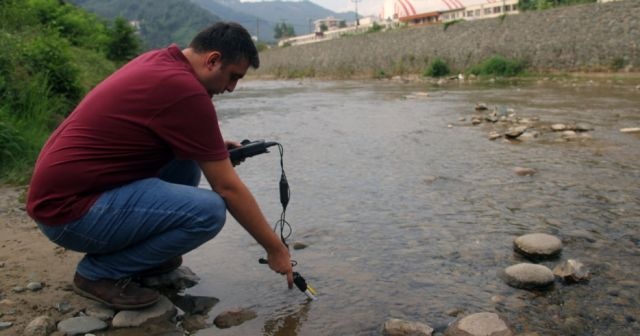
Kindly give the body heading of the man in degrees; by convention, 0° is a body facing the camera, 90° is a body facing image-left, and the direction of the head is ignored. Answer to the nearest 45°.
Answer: approximately 270°

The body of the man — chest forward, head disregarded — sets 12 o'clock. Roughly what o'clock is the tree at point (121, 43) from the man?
The tree is roughly at 9 o'clock from the man.

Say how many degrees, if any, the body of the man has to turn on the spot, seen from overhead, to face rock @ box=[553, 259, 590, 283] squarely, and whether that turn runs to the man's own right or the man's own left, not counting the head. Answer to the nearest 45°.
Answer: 0° — they already face it

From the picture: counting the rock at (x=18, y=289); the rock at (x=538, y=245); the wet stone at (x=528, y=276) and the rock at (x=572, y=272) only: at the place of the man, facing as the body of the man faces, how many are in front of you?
3

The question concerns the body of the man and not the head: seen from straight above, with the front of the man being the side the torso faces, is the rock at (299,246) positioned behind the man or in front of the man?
in front

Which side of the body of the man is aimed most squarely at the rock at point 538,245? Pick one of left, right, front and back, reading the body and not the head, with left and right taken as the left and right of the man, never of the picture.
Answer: front

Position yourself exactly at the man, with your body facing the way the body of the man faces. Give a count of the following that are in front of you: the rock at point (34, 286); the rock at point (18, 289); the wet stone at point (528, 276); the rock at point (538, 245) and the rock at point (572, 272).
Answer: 3

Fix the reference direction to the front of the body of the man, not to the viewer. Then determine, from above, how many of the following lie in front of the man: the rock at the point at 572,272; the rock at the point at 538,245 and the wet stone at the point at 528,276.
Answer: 3

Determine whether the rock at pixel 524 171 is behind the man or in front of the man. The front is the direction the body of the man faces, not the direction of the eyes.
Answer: in front

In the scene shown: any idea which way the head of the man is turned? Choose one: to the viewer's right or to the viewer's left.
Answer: to the viewer's right

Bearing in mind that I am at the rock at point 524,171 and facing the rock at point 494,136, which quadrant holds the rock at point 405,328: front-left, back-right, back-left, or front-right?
back-left

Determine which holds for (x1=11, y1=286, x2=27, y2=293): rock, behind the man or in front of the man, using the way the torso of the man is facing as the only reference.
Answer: behind
